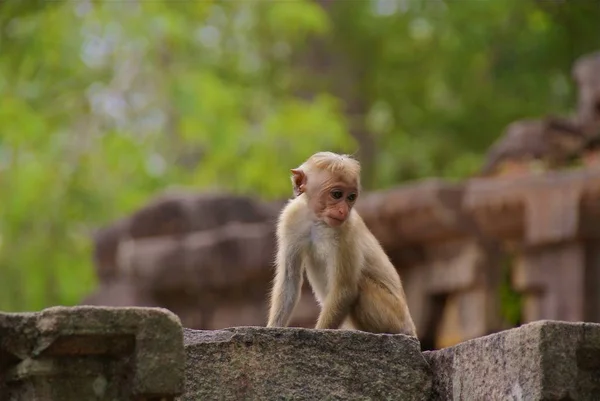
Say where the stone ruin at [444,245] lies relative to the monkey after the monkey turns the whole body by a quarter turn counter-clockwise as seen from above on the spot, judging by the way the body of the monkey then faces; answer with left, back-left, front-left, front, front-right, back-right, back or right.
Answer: back-left

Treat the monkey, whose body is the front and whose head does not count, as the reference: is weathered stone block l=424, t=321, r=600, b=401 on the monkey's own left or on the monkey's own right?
on the monkey's own left

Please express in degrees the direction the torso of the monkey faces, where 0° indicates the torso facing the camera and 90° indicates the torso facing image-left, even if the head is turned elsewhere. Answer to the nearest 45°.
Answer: approximately 45°
